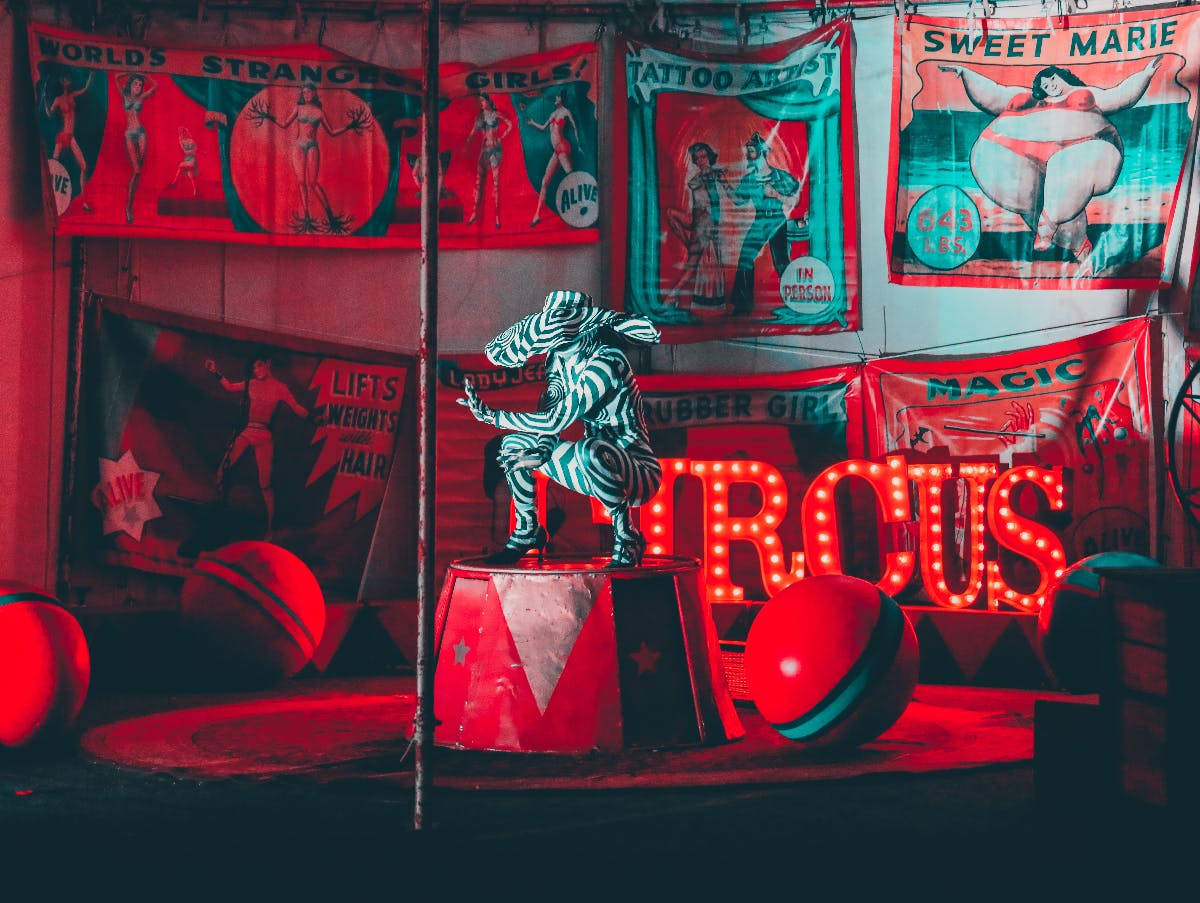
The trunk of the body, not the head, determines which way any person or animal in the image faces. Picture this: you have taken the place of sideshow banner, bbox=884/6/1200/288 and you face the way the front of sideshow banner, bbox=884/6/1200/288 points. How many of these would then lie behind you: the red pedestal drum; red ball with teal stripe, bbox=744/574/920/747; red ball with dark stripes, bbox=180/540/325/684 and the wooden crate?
0

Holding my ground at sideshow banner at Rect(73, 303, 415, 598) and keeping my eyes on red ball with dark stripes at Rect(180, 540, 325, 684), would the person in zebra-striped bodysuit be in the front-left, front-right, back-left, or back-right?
front-left

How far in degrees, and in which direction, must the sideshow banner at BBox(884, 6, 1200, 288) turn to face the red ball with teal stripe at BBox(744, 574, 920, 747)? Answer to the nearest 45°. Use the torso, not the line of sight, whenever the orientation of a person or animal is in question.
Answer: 0° — it already faces it

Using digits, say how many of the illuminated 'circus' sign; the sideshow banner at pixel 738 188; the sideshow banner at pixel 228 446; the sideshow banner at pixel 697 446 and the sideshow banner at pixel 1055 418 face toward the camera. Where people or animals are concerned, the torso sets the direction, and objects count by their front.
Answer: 5

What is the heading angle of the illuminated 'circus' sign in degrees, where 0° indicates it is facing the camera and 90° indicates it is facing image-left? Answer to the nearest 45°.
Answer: approximately 0°

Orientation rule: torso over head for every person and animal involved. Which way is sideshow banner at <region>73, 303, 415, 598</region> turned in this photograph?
toward the camera

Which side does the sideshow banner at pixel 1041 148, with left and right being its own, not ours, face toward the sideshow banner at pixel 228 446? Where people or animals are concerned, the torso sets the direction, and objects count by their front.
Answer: right

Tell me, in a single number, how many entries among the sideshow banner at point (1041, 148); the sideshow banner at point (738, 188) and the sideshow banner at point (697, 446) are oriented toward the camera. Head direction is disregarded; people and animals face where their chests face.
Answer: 3

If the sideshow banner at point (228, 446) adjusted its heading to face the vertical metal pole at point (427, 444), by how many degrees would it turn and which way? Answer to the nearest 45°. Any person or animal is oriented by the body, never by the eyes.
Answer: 0° — it already faces it

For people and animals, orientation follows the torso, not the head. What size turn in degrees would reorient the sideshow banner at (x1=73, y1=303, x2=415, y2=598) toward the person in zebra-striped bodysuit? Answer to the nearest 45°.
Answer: approximately 45° to its left

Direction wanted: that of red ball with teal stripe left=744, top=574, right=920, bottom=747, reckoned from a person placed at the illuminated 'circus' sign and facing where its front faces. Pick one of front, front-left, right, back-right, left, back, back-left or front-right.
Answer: front

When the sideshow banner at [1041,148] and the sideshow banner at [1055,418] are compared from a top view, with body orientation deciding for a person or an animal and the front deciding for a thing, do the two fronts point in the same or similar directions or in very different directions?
same or similar directions

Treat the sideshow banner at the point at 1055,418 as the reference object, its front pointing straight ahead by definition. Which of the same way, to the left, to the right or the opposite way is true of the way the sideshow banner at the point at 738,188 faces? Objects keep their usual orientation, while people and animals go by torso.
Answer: the same way

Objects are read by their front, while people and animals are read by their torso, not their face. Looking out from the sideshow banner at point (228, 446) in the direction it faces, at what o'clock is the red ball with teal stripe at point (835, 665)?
The red ball with teal stripe is roughly at 11 o'clock from the sideshow banner.

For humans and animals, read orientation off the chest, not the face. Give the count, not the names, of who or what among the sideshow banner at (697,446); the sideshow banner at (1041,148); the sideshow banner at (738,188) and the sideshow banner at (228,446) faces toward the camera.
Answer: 4

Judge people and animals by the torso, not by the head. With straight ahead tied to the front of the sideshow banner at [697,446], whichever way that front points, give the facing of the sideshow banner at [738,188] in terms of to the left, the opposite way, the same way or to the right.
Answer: the same way

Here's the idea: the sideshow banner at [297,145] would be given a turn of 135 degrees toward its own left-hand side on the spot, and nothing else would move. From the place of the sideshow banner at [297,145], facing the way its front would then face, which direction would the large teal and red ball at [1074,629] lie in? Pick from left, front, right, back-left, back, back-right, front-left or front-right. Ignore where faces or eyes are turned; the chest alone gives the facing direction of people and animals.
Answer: right

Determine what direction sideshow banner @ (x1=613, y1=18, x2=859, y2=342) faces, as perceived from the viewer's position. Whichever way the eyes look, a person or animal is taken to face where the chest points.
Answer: facing the viewer

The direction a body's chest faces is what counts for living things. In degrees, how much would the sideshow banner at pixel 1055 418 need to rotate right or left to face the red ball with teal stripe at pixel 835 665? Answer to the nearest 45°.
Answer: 0° — it already faces it

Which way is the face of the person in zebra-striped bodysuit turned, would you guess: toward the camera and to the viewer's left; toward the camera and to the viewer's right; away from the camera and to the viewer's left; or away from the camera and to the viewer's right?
toward the camera and to the viewer's left

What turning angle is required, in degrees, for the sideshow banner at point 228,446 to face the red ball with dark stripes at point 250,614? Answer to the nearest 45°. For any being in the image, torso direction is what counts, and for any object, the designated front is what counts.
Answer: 0° — it already faces it

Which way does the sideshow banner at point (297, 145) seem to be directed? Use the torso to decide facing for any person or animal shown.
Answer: toward the camera
